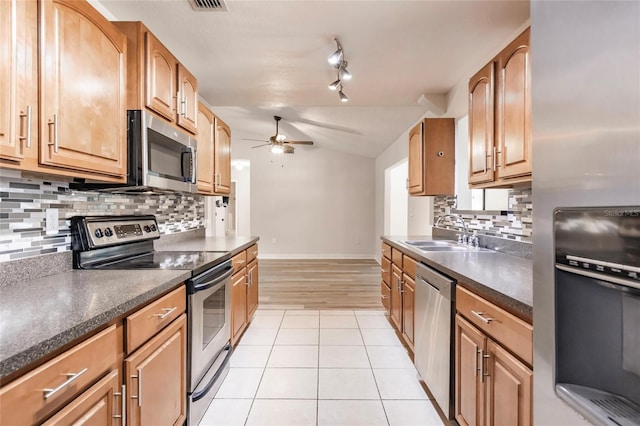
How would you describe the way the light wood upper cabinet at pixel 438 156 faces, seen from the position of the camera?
facing to the left of the viewer

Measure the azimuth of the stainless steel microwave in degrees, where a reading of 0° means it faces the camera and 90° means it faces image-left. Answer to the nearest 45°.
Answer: approximately 315°

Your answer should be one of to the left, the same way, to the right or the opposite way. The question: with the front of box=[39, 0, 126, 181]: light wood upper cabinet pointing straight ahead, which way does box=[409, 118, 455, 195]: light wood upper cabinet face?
the opposite way

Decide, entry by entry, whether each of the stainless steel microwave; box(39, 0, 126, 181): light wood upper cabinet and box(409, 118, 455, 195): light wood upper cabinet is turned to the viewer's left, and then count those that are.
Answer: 1

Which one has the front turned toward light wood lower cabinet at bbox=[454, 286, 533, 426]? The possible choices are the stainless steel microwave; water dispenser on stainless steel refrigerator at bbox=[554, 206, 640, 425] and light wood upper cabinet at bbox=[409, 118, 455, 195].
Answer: the stainless steel microwave

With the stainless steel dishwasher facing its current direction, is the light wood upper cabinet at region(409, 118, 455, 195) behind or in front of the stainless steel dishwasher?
behind

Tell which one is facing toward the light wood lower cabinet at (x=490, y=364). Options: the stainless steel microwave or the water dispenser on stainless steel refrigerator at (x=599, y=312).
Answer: the stainless steel microwave

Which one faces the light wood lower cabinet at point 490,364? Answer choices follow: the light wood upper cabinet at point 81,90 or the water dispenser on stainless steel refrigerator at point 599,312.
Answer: the light wood upper cabinet

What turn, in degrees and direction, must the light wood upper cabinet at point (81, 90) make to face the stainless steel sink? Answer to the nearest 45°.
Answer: approximately 45° to its left

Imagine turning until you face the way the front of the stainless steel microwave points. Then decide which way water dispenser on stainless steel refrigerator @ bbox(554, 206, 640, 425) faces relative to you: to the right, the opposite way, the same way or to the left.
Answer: the opposite way

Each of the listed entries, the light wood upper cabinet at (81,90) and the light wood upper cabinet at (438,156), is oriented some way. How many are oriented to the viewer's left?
1
